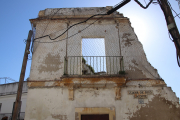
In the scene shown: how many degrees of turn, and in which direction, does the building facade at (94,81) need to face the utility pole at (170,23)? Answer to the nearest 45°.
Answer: approximately 45° to its left

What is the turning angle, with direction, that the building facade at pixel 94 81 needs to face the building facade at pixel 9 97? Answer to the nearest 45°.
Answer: approximately 135° to its right

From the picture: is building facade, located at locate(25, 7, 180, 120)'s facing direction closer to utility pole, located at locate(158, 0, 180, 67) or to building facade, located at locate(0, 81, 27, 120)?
the utility pole

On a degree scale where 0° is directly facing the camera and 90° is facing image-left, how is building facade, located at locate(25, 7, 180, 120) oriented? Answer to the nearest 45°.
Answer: approximately 0°
